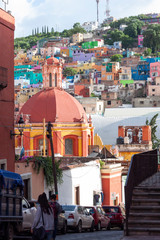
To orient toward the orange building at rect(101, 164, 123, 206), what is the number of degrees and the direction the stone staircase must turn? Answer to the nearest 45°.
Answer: approximately 180°

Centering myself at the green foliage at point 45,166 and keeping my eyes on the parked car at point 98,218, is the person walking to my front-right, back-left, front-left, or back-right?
front-right

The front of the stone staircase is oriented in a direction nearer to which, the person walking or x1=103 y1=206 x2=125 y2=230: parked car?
the person walking

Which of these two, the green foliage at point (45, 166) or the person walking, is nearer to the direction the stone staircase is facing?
the person walking

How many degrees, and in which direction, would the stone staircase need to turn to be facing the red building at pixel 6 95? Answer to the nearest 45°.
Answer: approximately 135° to its right

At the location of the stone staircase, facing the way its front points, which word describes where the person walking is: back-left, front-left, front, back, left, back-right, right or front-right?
front-right

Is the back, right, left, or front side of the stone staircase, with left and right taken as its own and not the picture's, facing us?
front
